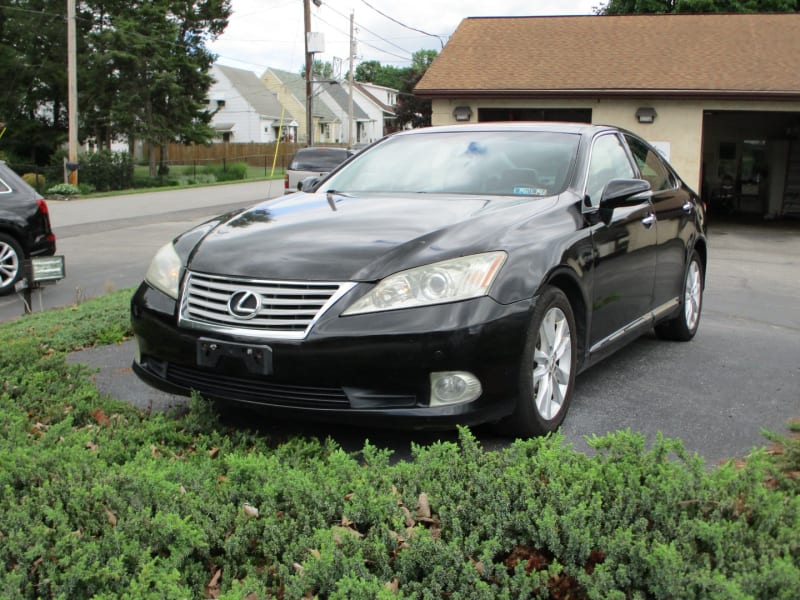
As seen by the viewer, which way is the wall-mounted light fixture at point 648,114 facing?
toward the camera

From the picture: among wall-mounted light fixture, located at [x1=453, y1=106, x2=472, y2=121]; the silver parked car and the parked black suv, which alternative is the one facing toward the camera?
the wall-mounted light fixture

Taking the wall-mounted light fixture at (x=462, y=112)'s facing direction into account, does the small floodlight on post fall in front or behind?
in front

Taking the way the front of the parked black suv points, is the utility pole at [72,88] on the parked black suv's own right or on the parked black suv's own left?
on the parked black suv's own right

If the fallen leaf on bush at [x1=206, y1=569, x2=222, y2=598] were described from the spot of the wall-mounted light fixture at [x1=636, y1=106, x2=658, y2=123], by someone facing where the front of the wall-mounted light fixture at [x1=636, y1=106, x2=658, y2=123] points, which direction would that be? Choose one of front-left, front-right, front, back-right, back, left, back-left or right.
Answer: front

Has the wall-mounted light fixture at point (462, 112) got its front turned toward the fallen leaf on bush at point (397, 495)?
yes

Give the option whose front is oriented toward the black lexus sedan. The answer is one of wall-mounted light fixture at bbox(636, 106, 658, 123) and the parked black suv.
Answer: the wall-mounted light fixture

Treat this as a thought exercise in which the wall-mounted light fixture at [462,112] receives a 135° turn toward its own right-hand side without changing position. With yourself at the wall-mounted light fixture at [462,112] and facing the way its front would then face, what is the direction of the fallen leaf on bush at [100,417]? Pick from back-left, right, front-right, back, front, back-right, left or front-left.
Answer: back-left

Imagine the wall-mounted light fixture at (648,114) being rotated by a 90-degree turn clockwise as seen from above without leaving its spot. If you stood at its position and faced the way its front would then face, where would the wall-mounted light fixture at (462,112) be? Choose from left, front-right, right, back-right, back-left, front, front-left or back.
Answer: front

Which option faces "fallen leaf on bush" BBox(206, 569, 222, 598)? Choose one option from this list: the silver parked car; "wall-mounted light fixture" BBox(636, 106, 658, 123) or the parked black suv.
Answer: the wall-mounted light fixture

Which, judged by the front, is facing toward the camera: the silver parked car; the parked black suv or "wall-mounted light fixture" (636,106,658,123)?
the wall-mounted light fixture

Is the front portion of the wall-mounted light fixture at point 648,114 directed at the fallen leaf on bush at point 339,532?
yes
